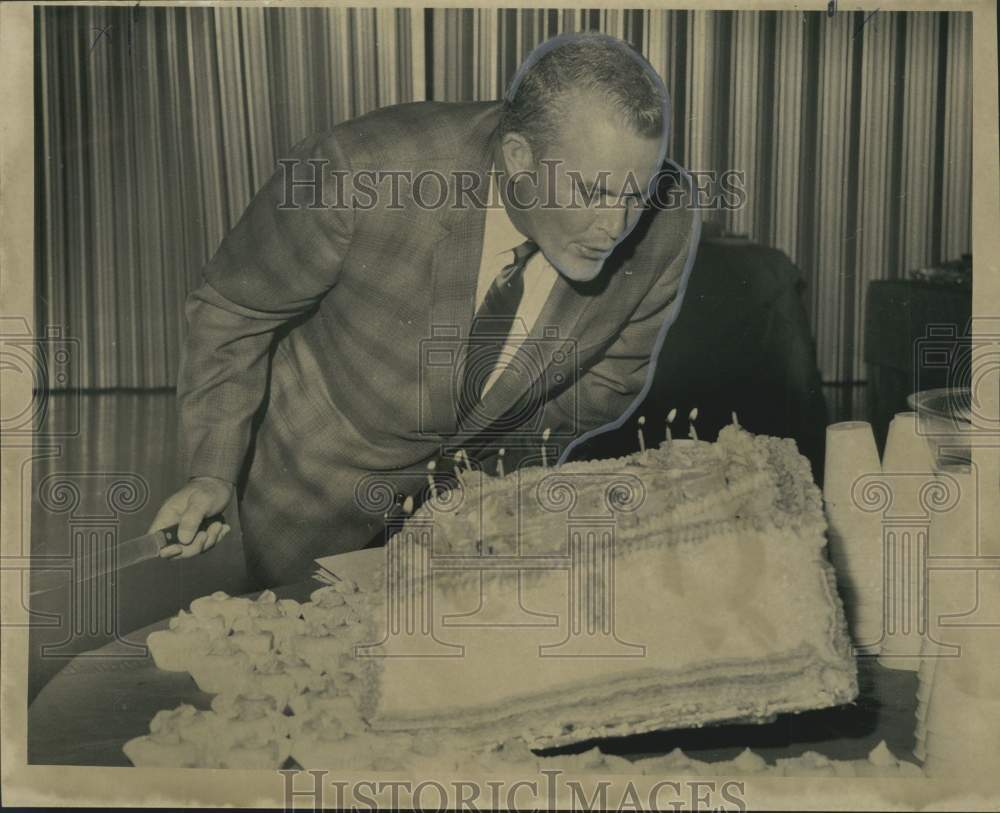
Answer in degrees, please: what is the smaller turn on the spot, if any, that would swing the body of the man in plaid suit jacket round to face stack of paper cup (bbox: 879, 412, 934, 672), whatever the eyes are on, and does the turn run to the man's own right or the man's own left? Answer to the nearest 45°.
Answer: approximately 45° to the man's own left

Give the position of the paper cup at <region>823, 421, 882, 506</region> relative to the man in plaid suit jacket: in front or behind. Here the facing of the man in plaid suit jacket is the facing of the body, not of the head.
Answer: in front

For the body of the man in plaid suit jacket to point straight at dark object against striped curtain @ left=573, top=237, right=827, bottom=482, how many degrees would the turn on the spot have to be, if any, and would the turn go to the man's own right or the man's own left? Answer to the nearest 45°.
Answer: approximately 45° to the man's own left

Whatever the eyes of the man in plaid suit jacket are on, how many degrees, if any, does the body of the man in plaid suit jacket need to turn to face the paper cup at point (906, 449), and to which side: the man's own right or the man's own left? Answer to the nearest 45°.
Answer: approximately 45° to the man's own left

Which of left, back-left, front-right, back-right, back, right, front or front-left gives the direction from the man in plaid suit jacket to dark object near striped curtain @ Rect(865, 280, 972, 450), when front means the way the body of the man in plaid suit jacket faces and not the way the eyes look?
front-left

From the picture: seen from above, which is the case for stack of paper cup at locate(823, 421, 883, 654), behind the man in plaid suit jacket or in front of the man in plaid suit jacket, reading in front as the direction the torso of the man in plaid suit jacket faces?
in front

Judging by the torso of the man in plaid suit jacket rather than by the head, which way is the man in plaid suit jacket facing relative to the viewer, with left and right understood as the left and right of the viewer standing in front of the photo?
facing the viewer and to the right of the viewer
